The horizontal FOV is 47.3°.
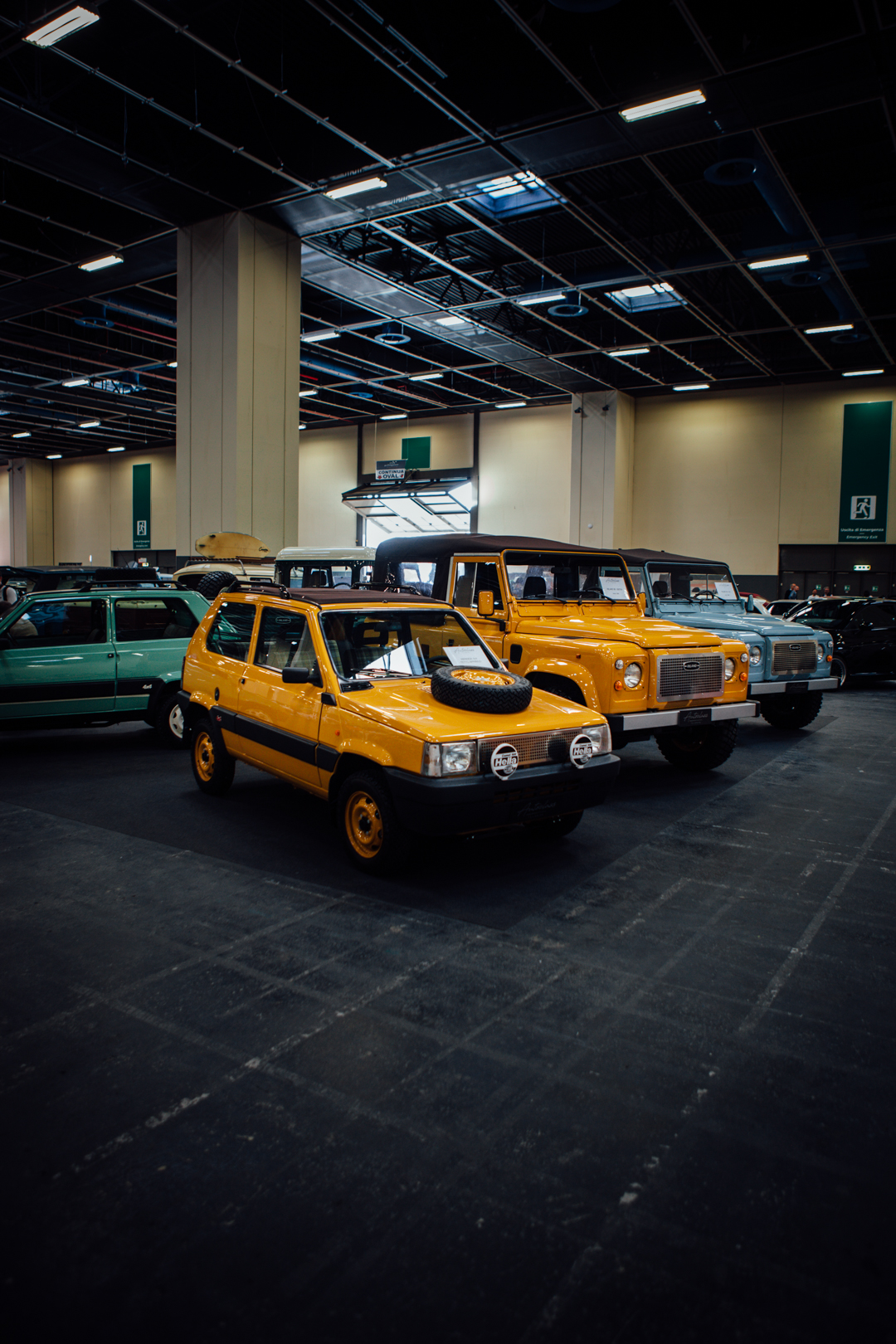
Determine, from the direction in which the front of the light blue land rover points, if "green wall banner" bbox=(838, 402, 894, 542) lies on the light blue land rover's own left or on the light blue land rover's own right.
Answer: on the light blue land rover's own left

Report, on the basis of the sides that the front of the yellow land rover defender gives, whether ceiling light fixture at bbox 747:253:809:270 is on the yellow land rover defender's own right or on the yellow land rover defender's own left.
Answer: on the yellow land rover defender's own left

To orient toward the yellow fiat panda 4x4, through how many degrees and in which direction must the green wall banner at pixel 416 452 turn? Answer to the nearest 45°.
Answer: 0° — it already faces it

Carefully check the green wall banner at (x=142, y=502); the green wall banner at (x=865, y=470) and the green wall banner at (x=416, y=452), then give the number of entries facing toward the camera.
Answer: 3

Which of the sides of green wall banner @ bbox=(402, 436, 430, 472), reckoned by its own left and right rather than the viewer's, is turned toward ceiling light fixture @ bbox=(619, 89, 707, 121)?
front

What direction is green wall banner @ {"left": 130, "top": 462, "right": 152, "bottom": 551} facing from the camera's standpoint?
toward the camera

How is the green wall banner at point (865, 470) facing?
toward the camera

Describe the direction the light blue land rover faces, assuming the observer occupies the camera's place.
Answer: facing the viewer and to the right of the viewer

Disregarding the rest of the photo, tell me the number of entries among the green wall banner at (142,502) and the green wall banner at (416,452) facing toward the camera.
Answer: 2

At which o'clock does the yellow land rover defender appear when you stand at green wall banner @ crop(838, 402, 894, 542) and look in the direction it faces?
The yellow land rover defender is roughly at 12 o'clock from the green wall banner.

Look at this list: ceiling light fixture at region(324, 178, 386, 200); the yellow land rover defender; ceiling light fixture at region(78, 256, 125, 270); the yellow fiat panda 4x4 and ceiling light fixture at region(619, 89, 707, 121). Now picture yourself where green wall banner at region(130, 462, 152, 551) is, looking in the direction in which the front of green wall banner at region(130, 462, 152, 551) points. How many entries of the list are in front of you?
5
